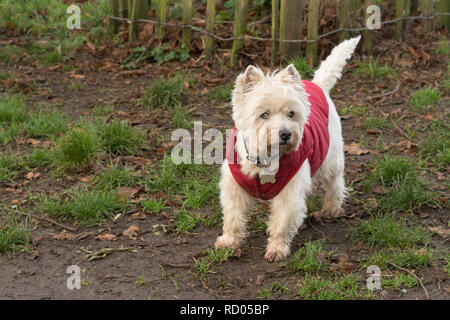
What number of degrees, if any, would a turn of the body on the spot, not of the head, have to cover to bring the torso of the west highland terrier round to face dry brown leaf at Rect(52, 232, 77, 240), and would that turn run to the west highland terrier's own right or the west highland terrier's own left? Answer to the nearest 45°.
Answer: approximately 45° to the west highland terrier's own right

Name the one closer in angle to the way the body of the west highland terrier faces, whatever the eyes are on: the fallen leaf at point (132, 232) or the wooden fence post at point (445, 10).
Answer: the fallen leaf

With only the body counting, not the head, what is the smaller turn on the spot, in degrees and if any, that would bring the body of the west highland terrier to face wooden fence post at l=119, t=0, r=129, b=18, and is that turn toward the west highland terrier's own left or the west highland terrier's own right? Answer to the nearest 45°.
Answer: approximately 90° to the west highland terrier's own right

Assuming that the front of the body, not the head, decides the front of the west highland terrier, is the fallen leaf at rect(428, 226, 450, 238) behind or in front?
behind

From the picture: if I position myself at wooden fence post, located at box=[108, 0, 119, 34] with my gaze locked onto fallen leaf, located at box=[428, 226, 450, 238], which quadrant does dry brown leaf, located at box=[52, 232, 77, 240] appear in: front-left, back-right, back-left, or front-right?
front-right

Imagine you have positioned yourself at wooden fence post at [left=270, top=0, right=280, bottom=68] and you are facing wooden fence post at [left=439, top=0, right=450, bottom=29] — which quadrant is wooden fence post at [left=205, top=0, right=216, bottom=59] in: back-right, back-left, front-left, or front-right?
back-left

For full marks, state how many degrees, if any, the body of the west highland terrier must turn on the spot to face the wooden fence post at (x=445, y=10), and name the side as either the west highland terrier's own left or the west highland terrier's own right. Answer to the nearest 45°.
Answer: approximately 180°

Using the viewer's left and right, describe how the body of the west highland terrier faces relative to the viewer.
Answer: facing the viewer and to the left of the viewer

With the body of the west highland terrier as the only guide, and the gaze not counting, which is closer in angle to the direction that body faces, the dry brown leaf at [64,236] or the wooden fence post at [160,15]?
the dry brown leaf

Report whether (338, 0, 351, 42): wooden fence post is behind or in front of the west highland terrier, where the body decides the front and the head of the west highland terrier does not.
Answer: behind

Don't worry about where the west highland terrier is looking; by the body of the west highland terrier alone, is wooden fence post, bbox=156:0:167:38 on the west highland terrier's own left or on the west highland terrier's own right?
on the west highland terrier's own right

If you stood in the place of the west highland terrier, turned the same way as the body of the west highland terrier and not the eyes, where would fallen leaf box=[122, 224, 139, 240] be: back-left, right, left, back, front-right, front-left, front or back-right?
front-right

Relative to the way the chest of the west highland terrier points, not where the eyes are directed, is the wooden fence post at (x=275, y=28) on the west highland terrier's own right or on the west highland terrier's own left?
on the west highland terrier's own right

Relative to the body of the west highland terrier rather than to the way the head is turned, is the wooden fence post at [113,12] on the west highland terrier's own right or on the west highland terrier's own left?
on the west highland terrier's own right

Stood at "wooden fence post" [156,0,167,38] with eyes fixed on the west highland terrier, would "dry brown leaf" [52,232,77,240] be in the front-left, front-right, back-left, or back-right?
front-right

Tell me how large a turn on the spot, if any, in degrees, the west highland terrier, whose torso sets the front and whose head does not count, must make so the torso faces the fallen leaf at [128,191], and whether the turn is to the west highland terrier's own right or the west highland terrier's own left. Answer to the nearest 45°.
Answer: approximately 90° to the west highland terrier's own right
